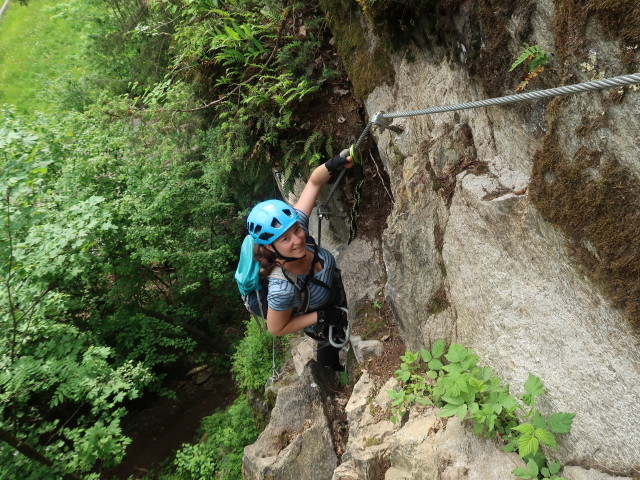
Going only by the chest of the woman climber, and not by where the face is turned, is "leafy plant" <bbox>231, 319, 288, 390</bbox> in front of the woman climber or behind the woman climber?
behind

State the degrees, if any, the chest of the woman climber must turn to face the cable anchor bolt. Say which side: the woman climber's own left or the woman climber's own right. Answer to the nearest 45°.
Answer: approximately 45° to the woman climber's own left

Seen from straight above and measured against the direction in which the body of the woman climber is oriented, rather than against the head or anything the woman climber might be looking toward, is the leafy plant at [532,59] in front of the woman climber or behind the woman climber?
in front

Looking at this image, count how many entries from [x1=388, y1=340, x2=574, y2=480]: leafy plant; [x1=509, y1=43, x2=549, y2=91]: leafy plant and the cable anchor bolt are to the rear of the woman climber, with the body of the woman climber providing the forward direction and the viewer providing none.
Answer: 0

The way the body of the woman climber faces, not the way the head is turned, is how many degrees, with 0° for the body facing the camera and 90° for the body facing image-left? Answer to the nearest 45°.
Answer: approximately 315°

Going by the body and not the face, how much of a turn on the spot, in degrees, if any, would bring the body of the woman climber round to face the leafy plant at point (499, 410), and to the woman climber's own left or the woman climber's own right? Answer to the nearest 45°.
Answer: approximately 45° to the woman climber's own right
